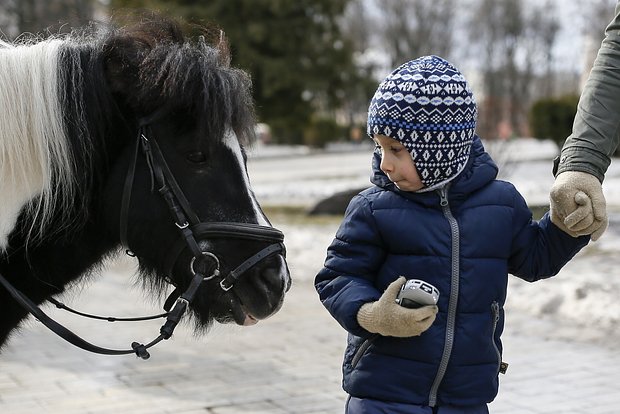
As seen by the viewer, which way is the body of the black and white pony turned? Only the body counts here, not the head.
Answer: to the viewer's right

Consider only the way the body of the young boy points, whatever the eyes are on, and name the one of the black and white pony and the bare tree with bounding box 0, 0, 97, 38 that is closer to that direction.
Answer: the black and white pony

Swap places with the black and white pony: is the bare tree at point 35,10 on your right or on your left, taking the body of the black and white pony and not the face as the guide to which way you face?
on your left

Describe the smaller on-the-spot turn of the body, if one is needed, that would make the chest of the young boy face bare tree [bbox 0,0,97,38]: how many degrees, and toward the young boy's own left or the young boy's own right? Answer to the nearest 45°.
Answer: approximately 135° to the young boy's own right

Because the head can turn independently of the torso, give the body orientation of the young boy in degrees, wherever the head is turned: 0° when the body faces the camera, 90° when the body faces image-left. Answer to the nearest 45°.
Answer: approximately 0°

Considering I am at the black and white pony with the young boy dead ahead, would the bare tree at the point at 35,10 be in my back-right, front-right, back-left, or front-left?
back-left

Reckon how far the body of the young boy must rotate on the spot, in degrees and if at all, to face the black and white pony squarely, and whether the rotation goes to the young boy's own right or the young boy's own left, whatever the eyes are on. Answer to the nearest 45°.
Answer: approximately 90° to the young boy's own right

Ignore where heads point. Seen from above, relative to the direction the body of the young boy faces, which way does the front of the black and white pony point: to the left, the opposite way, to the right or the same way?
to the left

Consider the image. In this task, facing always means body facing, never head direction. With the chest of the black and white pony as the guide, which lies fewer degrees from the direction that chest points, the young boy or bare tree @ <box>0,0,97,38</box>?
the young boy

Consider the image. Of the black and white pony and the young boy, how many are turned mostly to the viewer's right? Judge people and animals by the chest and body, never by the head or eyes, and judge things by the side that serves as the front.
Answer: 1

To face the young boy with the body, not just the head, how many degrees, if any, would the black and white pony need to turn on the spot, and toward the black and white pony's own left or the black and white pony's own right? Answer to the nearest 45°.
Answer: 0° — it already faces them
